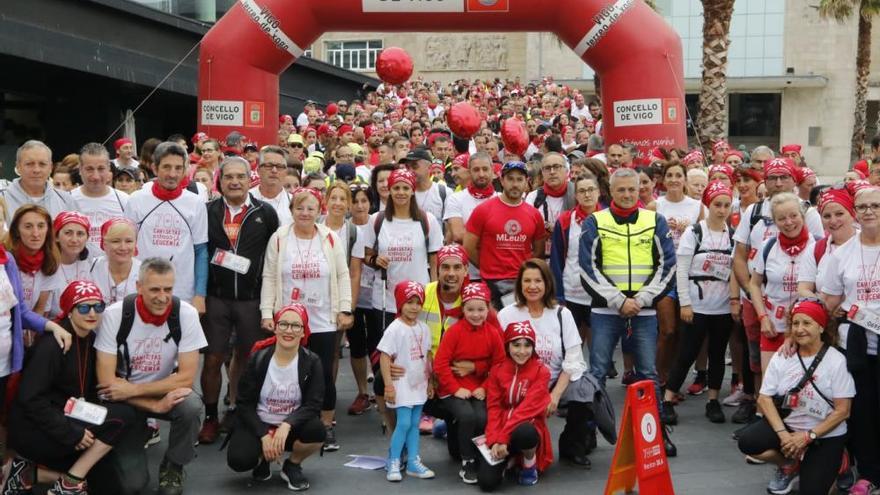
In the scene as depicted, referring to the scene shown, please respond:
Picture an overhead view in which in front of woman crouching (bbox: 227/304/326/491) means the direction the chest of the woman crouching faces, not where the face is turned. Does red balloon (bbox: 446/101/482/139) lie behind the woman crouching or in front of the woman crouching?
behind

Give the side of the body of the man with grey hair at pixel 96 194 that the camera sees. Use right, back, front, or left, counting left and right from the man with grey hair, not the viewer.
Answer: front

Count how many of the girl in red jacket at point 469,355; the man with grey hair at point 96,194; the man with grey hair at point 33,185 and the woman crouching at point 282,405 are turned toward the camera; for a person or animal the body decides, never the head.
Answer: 4

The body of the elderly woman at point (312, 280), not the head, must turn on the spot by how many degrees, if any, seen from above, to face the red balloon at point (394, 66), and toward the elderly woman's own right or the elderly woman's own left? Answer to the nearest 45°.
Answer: approximately 180°

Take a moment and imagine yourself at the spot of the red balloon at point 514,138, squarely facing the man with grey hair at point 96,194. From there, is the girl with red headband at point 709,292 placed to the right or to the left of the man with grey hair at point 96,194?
left

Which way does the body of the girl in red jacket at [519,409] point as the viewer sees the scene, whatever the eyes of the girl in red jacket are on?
toward the camera

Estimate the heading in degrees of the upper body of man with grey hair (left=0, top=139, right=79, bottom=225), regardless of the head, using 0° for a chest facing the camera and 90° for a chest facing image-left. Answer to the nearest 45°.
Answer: approximately 0°

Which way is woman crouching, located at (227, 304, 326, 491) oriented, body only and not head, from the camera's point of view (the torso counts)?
toward the camera

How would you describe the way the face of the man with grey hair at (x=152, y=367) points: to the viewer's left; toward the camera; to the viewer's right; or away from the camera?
toward the camera

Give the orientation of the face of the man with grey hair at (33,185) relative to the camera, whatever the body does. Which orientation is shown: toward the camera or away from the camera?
toward the camera

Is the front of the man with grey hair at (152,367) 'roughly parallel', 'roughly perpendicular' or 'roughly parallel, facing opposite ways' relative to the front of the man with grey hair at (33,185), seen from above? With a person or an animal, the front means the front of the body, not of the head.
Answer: roughly parallel

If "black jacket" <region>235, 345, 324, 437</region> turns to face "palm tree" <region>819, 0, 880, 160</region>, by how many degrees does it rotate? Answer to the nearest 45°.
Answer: approximately 135° to its left

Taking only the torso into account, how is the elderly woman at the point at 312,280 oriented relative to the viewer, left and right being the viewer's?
facing the viewer

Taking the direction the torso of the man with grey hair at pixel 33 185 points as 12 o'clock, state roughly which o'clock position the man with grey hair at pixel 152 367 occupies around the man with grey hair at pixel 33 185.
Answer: the man with grey hair at pixel 152 367 is roughly at 11 o'clock from the man with grey hair at pixel 33 185.
